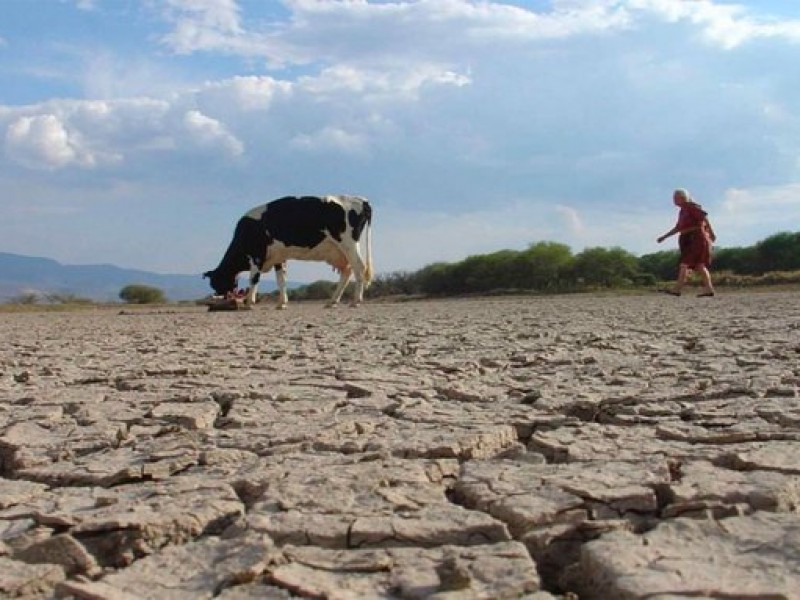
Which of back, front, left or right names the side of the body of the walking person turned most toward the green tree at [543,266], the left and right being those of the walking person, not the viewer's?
right

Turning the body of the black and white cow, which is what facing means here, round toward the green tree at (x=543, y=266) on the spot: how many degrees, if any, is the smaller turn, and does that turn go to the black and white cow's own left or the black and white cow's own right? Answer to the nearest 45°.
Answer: approximately 135° to the black and white cow's own right

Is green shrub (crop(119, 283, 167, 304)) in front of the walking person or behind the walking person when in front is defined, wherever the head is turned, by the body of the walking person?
in front

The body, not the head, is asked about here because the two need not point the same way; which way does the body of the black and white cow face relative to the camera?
to the viewer's left

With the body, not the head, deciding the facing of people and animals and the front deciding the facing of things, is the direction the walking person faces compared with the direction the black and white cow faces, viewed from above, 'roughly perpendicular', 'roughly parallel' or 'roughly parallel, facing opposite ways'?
roughly parallel

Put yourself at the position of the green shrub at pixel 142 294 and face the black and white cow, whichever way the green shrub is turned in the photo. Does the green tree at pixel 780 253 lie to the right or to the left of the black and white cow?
left

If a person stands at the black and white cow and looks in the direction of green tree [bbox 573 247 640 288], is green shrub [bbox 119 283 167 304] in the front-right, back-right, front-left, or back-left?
front-left

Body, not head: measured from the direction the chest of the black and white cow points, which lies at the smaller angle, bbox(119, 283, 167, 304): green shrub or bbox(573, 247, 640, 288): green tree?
the green shrub

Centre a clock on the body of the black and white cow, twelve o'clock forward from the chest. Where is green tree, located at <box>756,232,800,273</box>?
The green tree is roughly at 5 o'clock from the black and white cow.

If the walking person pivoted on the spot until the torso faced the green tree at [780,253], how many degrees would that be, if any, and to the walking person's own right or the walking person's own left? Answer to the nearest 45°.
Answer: approximately 90° to the walking person's own right

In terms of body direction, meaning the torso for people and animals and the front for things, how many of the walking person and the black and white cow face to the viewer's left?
2

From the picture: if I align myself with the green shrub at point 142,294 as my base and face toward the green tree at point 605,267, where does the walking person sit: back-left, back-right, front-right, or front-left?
front-right

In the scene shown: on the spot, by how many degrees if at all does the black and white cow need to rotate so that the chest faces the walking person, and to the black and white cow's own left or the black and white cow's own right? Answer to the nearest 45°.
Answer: approximately 180°

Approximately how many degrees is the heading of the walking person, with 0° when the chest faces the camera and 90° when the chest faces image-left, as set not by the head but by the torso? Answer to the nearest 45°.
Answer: approximately 90°
